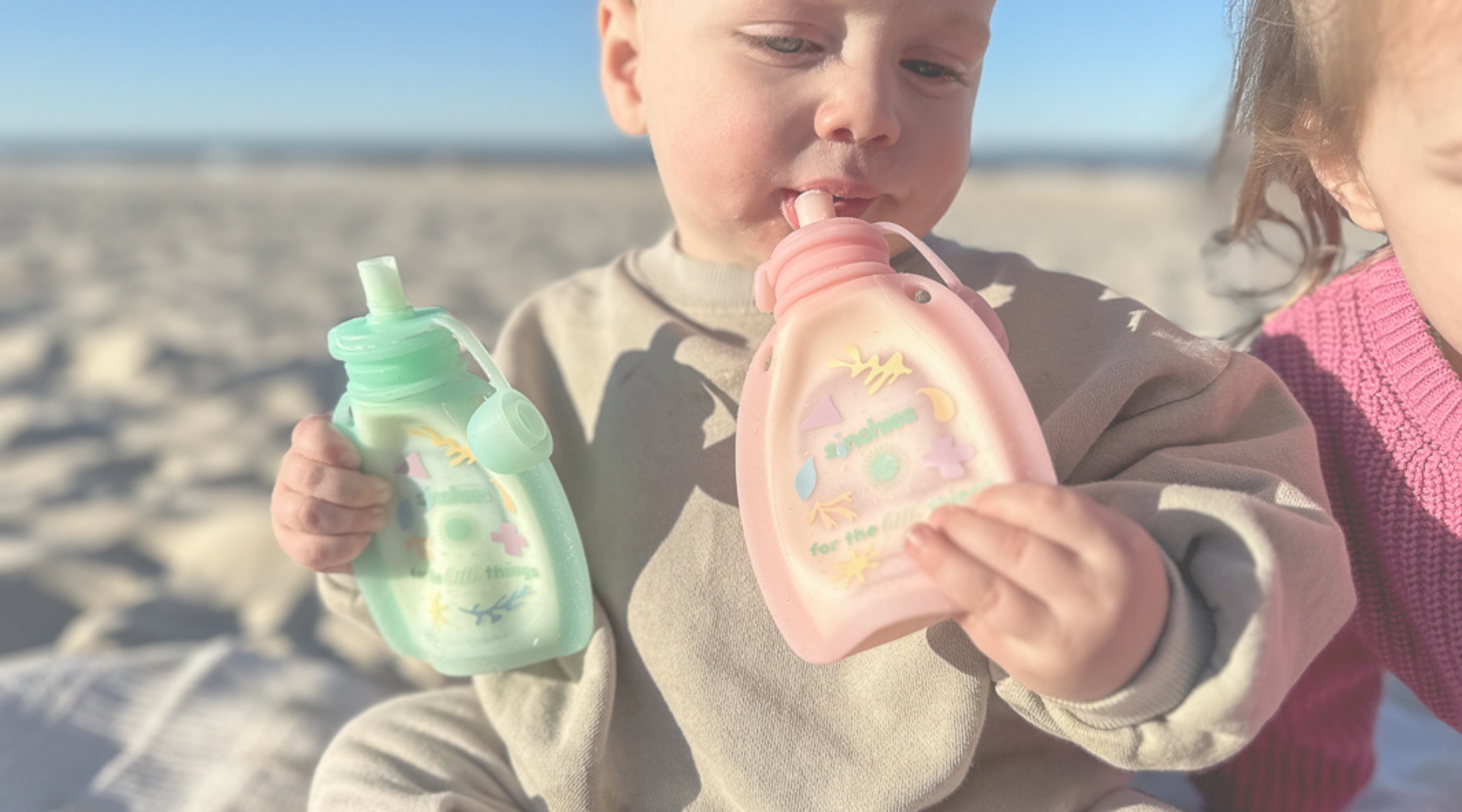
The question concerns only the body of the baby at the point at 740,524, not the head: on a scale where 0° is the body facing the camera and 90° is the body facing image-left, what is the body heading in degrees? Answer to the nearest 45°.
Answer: approximately 0°

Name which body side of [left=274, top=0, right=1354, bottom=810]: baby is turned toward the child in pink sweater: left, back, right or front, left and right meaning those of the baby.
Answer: left

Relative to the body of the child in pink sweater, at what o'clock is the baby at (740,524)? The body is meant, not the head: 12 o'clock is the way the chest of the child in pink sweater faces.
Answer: The baby is roughly at 3 o'clock from the child in pink sweater.
